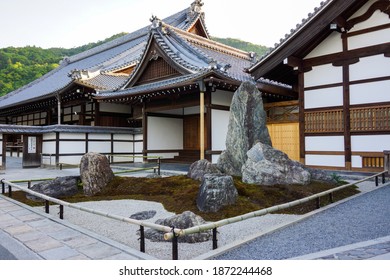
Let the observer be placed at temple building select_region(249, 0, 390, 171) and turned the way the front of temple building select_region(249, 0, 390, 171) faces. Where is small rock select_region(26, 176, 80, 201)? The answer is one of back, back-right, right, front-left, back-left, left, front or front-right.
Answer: front

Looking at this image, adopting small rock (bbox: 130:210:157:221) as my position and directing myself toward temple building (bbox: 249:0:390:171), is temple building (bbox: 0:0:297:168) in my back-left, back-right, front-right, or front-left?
front-left

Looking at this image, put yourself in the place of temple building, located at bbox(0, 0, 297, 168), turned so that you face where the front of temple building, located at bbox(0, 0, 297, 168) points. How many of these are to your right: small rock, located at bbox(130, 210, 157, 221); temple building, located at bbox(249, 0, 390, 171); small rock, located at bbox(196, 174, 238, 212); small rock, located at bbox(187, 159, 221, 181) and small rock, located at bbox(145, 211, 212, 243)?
0

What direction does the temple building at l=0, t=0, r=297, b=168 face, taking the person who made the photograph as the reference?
facing the viewer and to the left of the viewer

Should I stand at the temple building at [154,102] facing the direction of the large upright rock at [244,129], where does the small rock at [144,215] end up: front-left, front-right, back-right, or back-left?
front-right

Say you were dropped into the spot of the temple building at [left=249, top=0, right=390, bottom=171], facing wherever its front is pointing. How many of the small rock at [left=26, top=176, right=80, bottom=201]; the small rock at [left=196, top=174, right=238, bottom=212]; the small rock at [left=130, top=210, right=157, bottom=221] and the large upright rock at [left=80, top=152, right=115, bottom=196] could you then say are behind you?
0

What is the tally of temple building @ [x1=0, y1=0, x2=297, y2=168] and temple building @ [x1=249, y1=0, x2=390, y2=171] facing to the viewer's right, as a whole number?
0

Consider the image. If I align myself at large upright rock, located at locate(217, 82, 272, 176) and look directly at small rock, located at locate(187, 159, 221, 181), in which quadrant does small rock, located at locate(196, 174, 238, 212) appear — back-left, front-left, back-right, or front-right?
front-left

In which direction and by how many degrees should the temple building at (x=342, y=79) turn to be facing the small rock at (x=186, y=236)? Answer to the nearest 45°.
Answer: approximately 45° to its left

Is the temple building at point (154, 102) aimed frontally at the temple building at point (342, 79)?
no

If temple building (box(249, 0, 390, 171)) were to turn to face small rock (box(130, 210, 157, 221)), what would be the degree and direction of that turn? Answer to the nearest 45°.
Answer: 0° — it already faces it

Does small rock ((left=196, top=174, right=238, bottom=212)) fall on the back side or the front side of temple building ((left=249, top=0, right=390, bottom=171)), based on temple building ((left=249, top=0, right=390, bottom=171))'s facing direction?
on the front side
